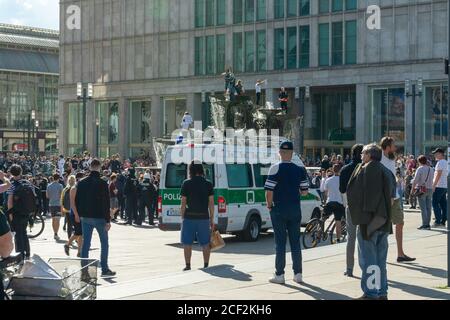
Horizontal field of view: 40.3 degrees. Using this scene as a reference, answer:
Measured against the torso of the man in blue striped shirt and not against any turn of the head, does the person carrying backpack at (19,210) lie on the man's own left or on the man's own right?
on the man's own left

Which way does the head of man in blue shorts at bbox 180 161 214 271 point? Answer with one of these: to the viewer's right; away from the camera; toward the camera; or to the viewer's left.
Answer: away from the camera

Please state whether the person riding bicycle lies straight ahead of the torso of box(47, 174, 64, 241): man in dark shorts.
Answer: no

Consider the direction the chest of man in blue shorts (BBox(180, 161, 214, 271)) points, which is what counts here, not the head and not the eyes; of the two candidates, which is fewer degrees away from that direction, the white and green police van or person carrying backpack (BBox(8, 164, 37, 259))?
the white and green police van

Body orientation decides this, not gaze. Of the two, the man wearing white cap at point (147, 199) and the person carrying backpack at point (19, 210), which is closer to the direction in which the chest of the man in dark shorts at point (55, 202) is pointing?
the man wearing white cap

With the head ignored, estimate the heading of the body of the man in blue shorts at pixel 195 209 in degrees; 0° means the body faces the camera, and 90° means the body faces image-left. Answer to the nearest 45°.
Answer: approximately 180°

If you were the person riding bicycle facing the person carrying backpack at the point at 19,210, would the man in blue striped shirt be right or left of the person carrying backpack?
left

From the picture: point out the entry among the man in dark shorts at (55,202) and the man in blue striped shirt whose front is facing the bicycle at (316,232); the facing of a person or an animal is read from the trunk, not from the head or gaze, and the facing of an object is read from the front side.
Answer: the man in blue striped shirt

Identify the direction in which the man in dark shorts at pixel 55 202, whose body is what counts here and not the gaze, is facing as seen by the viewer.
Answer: away from the camera

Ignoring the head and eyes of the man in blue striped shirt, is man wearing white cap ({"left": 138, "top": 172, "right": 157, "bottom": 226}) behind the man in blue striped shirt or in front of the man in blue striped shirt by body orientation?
in front

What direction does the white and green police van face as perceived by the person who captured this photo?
facing away from the viewer and to the right of the viewer

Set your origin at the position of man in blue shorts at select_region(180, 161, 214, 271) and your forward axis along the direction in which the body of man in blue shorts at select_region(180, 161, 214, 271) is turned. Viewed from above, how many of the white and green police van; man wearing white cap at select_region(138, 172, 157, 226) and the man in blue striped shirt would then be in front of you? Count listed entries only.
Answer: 2

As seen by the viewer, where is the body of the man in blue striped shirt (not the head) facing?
away from the camera

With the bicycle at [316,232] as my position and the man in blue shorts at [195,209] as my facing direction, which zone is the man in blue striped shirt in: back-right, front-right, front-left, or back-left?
front-left

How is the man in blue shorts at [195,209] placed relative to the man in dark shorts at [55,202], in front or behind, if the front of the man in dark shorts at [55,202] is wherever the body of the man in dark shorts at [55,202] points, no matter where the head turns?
behind
